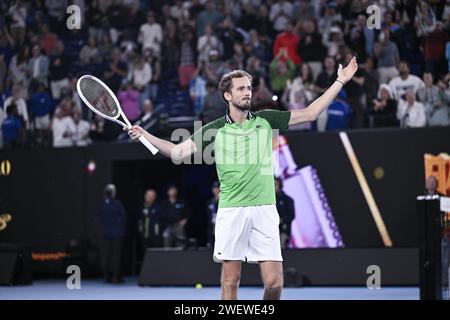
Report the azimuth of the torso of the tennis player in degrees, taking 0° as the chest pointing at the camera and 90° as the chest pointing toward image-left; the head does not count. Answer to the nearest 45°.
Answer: approximately 0°

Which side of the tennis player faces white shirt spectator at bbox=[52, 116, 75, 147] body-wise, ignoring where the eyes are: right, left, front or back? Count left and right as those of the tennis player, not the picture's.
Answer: back

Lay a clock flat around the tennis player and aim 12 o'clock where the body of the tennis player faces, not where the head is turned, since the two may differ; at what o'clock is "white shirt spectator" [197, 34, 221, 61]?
The white shirt spectator is roughly at 6 o'clock from the tennis player.

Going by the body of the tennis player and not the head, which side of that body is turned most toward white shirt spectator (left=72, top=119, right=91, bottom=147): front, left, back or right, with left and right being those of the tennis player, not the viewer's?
back
